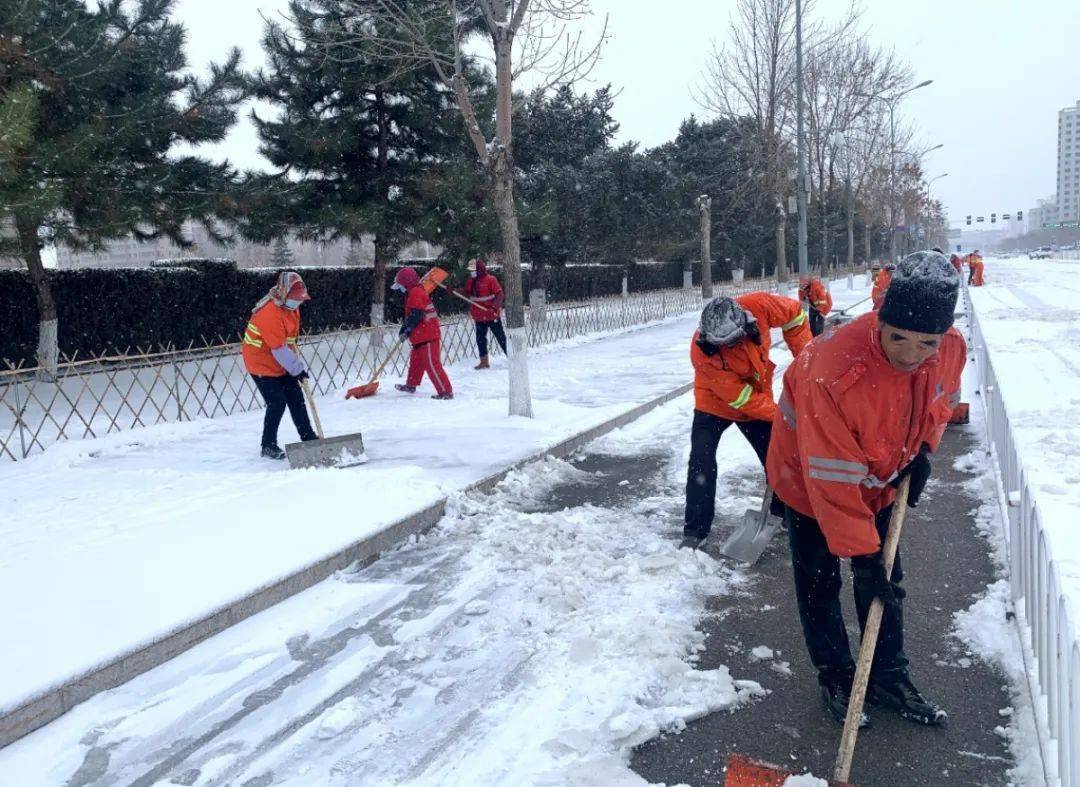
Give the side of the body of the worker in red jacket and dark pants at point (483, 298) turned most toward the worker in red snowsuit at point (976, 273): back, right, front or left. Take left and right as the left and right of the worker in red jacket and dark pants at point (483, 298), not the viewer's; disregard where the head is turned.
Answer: back

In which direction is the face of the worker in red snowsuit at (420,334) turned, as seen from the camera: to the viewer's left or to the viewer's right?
to the viewer's left

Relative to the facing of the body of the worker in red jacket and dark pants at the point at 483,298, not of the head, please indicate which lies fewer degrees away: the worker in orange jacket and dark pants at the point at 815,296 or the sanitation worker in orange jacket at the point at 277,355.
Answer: the sanitation worker in orange jacket

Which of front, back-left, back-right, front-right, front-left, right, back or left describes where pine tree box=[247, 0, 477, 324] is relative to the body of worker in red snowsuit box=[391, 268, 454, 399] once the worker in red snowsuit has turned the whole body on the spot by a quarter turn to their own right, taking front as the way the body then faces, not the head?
front

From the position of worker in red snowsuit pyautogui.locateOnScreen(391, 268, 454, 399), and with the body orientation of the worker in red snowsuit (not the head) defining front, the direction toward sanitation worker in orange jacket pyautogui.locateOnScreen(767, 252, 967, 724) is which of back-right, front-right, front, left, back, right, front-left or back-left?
left

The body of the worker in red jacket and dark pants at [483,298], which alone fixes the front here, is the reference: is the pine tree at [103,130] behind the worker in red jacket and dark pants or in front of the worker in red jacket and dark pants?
in front

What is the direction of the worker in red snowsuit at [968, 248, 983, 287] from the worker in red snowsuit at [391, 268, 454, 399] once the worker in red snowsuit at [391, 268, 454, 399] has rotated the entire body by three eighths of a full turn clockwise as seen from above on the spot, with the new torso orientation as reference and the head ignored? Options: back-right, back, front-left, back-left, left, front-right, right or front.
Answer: front

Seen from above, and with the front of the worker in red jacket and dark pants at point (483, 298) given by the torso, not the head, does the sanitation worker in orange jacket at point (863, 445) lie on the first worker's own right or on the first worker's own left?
on the first worker's own left

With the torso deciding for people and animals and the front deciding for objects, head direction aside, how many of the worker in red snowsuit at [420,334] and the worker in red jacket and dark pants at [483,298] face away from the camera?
0

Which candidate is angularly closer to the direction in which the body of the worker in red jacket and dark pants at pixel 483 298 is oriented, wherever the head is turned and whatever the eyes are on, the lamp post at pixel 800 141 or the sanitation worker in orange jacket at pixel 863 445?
the sanitation worker in orange jacket

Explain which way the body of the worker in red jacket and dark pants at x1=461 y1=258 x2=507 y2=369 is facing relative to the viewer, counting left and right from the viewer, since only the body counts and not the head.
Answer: facing the viewer and to the left of the viewer

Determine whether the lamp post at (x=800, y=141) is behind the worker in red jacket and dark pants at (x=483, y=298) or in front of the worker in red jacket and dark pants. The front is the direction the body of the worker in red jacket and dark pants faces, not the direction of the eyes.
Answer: behind

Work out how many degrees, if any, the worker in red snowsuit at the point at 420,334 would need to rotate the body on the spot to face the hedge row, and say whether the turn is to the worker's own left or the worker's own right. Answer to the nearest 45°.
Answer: approximately 45° to the worker's own right

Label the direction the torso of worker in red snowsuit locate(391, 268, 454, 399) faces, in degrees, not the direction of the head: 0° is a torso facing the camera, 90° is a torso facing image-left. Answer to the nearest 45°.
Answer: approximately 90°

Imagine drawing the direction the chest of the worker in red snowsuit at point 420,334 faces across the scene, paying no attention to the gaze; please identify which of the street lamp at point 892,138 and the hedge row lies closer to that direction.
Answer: the hedge row
